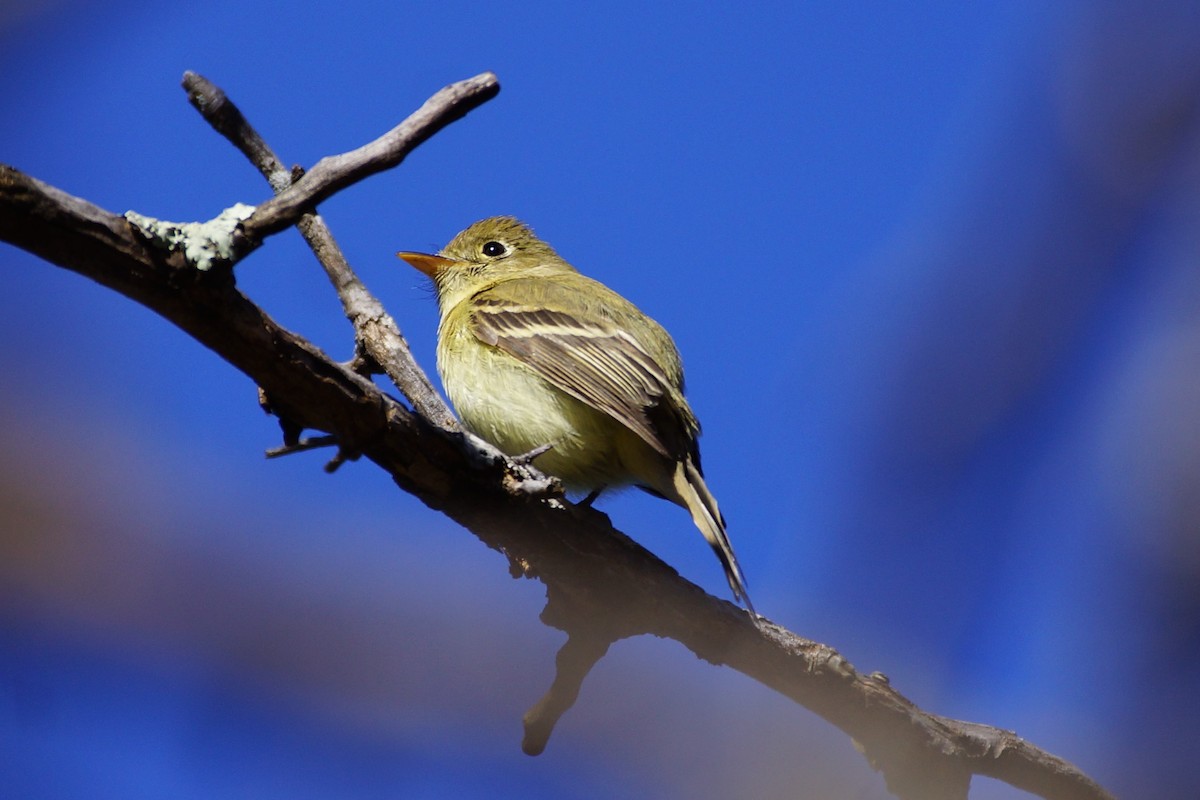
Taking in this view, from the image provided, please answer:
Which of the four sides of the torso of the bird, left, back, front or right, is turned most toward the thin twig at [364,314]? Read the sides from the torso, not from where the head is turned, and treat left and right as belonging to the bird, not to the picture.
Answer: front

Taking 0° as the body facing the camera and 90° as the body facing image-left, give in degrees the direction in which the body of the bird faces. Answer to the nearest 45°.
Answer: approximately 90°
